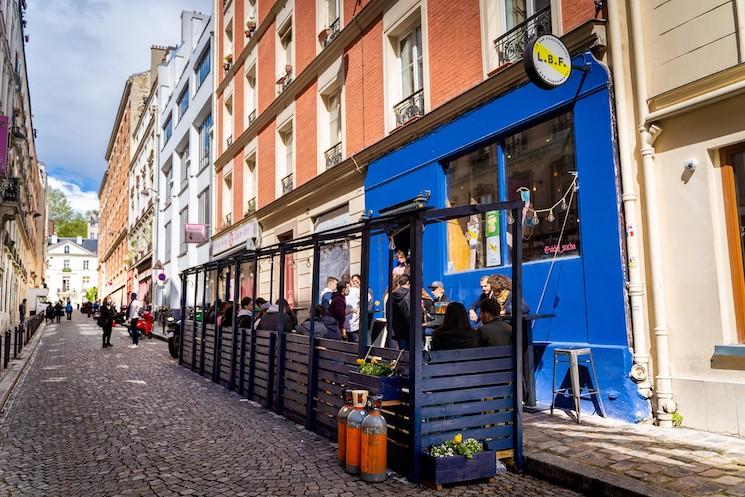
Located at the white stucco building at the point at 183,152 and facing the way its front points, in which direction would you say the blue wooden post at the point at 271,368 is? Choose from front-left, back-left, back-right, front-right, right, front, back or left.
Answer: front-left

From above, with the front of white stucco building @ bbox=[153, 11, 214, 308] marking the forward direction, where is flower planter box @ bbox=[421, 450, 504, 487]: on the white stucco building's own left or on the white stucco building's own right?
on the white stucco building's own left

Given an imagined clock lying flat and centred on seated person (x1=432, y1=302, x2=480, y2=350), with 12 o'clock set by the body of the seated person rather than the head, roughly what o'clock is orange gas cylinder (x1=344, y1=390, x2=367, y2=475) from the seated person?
The orange gas cylinder is roughly at 8 o'clock from the seated person.

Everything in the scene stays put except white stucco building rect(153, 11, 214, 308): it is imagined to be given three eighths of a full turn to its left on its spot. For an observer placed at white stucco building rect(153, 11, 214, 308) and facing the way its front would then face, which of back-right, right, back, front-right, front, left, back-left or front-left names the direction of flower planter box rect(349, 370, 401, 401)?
right

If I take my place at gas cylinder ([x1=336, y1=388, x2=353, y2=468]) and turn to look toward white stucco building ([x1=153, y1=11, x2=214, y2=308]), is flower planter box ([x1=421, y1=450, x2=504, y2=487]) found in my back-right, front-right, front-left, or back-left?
back-right

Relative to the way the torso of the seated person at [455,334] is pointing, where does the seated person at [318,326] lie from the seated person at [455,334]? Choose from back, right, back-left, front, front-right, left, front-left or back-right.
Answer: front-left

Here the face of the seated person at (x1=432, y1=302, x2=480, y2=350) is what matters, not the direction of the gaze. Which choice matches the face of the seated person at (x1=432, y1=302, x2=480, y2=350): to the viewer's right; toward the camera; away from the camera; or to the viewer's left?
away from the camera

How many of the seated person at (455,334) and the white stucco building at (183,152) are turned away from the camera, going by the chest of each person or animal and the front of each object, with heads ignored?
1

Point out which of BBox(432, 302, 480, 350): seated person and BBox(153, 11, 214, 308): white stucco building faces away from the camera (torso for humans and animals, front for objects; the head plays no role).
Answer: the seated person

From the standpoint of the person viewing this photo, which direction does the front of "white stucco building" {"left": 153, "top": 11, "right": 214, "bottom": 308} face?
facing the viewer and to the left of the viewer

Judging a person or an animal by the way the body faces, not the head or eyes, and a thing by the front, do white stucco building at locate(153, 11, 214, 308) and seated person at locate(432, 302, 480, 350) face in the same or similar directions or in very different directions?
very different directions

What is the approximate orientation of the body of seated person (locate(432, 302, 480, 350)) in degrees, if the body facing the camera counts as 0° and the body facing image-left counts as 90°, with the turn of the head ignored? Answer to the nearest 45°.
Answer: approximately 180°

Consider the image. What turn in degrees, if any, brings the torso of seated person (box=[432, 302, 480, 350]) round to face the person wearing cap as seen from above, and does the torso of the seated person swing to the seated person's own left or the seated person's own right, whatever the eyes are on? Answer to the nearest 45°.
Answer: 0° — they already face them

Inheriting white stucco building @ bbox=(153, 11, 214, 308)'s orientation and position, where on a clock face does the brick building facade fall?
The brick building facade is roughly at 10 o'clock from the white stucco building.

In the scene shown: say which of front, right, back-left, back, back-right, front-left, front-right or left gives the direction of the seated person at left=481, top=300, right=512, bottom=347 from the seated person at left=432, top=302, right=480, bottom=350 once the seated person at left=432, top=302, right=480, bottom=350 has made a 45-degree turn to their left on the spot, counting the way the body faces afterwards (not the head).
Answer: right

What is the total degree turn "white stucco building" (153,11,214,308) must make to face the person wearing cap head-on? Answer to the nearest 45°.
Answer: approximately 45° to its left

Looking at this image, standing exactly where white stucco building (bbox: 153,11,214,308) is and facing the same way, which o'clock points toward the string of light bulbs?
The string of light bulbs is roughly at 10 o'clock from the white stucco building.
